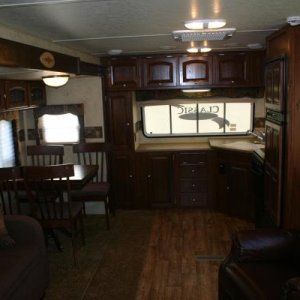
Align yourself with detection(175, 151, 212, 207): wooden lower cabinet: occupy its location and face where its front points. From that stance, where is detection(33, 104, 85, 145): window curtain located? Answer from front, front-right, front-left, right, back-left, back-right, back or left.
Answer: right

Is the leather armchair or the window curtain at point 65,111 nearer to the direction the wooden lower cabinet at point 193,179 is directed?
the leather armchair

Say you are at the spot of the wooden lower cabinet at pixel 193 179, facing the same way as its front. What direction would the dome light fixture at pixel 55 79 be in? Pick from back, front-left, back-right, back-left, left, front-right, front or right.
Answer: front-right

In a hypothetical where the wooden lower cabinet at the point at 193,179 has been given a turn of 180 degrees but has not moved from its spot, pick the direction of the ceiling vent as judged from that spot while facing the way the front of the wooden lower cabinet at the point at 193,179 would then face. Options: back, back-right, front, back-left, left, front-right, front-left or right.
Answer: back

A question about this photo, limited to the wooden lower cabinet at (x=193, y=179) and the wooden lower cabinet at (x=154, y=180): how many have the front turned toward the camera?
2

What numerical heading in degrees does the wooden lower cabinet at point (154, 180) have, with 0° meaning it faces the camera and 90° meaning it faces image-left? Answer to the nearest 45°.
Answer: approximately 0°

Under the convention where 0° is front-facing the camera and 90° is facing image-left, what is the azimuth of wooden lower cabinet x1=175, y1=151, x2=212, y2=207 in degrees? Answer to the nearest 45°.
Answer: approximately 0°

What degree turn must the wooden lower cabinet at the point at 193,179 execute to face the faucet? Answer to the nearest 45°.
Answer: approximately 90° to its left

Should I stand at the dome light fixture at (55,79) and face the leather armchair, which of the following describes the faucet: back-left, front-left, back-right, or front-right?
front-left

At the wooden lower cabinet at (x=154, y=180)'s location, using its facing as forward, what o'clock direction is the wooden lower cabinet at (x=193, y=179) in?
the wooden lower cabinet at (x=193, y=179) is roughly at 9 o'clock from the wooden lower cabinet at (x=154, y=180).

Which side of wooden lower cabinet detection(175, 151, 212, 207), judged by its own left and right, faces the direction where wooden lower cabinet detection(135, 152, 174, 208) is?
right

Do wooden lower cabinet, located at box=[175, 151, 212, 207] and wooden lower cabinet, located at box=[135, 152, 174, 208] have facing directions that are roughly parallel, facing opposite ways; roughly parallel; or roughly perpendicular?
roughly parallel

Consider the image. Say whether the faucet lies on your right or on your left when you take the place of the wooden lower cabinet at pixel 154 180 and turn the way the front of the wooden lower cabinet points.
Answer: on your left

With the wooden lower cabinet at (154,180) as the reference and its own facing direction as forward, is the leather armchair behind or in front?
in front
